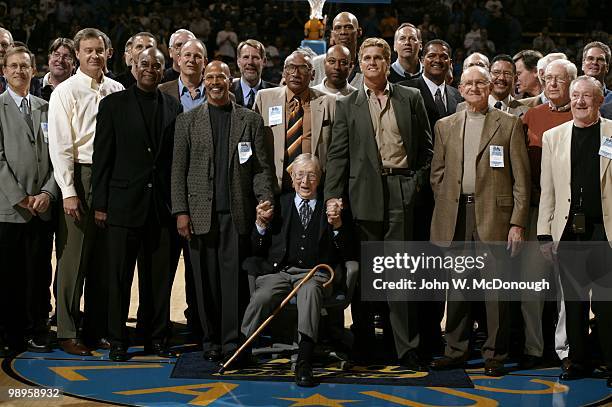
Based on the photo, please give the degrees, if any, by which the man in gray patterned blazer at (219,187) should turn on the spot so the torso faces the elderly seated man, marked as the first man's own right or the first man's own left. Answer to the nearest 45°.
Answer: approximately 90° to the first man's own left

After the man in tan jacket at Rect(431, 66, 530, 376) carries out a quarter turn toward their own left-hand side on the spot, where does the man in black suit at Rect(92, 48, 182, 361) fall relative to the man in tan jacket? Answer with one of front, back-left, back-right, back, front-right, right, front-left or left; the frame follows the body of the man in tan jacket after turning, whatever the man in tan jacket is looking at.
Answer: back

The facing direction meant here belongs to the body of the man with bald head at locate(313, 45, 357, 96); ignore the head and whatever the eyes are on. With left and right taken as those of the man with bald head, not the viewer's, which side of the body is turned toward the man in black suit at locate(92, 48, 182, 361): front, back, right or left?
right

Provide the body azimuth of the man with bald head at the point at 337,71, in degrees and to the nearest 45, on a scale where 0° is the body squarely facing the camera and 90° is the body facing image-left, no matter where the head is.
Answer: approximately 0°

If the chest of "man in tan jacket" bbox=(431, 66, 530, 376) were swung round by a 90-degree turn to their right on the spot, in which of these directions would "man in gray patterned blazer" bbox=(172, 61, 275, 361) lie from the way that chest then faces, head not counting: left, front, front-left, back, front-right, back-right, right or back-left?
front

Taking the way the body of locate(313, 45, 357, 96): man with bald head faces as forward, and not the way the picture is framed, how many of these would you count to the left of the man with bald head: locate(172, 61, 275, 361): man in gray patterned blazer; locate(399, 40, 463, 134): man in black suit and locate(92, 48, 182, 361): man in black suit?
1
